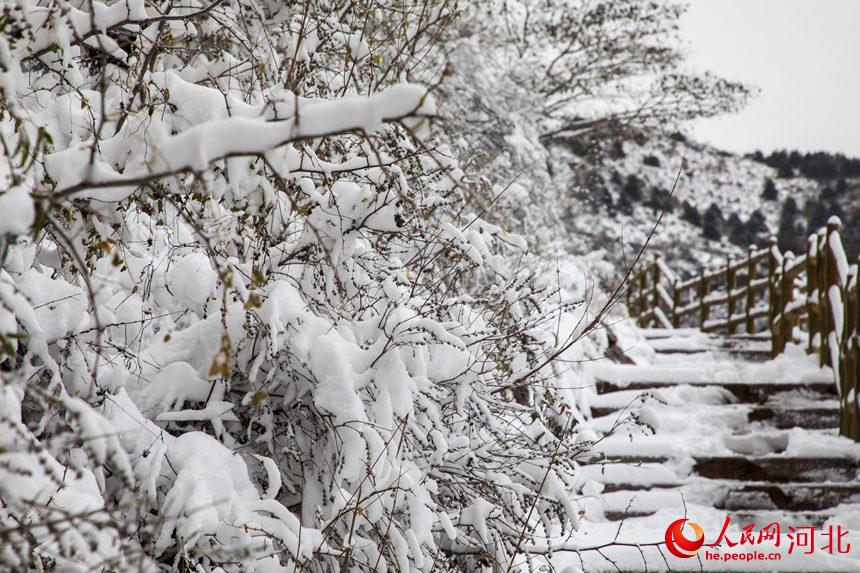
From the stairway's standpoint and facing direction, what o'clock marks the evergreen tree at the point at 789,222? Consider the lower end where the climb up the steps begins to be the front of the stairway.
The evergreen tree is roughly at 6 o'clock from the stairway.

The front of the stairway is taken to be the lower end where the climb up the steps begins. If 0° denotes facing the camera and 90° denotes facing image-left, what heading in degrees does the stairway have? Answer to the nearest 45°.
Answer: approximately 0°

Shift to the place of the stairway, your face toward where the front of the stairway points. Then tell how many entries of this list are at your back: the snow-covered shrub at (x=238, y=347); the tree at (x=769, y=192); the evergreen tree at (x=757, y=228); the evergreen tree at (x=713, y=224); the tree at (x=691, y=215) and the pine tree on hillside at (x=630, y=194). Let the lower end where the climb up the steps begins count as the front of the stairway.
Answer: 5

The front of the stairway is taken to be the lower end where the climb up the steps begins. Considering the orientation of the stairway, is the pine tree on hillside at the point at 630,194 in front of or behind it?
behind

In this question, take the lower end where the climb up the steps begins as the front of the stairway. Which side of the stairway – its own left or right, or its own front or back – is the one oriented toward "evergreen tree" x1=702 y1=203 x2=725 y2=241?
back

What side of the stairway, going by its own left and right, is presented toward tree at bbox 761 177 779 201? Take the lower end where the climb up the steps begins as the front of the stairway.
back

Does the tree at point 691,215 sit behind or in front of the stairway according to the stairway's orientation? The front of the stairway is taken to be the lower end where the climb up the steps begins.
behind
